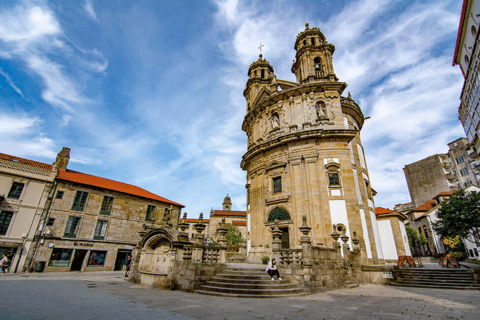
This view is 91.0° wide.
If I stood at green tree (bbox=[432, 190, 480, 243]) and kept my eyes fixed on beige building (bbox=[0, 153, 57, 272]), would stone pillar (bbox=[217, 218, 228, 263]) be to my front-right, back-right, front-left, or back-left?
front-left

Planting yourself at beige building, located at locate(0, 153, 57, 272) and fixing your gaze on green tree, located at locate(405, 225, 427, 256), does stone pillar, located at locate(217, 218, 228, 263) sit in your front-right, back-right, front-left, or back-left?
front-right

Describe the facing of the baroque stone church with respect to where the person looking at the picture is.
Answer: facing the viewer and to the left of the viewer

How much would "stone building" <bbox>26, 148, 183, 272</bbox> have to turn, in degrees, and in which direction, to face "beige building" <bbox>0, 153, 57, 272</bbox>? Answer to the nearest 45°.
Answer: approximately 135° to its right

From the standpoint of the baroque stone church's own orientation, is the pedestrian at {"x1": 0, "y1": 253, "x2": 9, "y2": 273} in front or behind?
in front

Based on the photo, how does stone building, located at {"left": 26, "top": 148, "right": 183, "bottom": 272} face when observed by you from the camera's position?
facing the viewer and to the right of the viewer

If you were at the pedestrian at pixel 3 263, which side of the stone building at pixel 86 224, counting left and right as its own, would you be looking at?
right

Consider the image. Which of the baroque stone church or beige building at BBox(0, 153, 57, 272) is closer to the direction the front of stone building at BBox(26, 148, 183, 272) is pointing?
the baroque stone church

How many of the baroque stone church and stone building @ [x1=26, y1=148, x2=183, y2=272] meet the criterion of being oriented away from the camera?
0

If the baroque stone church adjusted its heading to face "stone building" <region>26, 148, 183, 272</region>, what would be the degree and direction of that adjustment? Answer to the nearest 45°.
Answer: approximately 45° to its right

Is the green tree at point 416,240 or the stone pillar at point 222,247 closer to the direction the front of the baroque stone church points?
the stone pillar

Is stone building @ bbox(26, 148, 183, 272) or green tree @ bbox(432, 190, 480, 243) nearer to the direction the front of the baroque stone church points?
the stone building

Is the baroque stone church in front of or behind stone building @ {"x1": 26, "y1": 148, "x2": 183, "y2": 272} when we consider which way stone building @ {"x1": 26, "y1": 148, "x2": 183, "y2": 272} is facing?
in front
